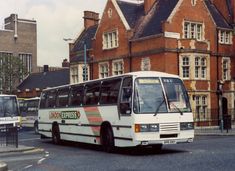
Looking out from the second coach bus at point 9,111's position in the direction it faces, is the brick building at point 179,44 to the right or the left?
on its left

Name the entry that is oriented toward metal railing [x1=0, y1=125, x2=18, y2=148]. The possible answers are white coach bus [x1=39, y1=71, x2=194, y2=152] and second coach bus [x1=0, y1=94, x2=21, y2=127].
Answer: the second coach bus

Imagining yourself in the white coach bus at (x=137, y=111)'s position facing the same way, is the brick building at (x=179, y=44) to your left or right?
on your left
